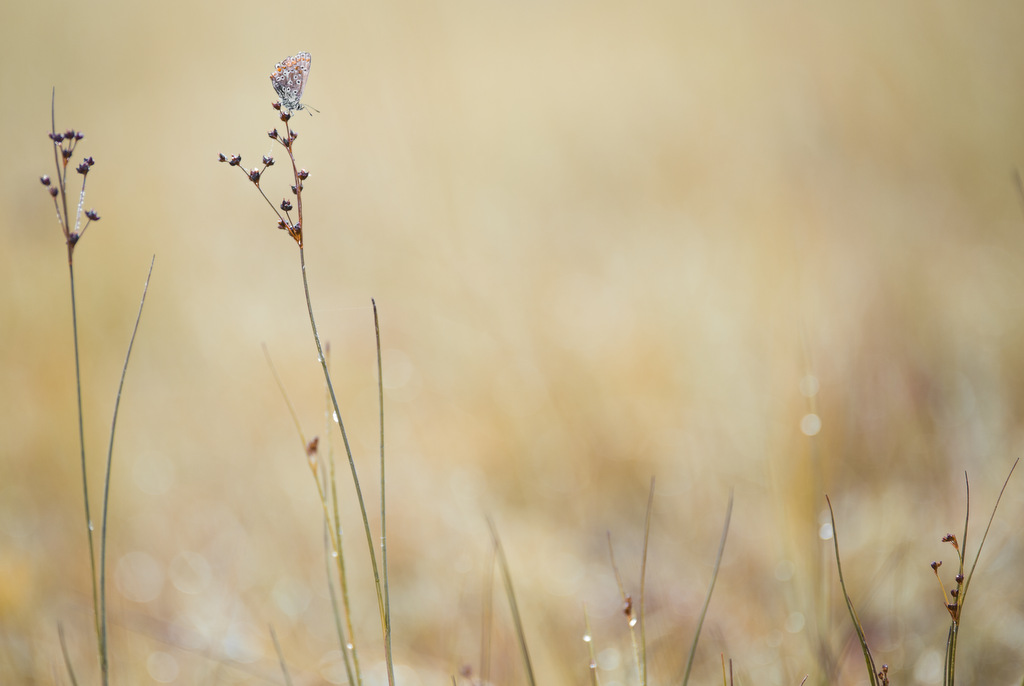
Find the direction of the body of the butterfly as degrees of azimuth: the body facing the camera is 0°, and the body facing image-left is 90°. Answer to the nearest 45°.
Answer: approximately 270°
